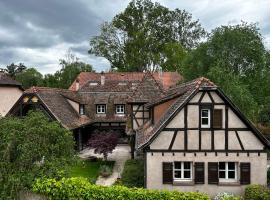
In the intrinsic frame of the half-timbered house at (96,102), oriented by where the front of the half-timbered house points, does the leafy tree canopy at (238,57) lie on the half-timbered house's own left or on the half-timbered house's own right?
on the half-timbered house's own left

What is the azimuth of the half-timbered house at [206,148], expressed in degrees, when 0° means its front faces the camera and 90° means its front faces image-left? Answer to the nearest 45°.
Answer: approximately 0°

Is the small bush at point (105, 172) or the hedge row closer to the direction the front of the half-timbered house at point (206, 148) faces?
the hedge row

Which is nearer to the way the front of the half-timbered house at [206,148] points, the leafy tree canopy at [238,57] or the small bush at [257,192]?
the small bush

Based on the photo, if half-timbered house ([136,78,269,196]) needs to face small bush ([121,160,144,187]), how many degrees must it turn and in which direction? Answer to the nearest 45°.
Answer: approximately 90° to its right

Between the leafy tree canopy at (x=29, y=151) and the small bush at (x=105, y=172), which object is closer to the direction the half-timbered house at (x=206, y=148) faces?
the leafy tree canopy

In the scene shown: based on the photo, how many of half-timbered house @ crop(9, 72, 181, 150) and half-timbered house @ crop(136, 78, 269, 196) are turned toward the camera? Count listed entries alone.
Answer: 2

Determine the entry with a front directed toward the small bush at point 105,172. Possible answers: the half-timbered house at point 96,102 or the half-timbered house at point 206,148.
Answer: the half-timbered house at point 96,102

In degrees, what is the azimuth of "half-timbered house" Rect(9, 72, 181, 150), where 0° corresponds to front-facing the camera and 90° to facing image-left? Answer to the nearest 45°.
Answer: approximately 0°

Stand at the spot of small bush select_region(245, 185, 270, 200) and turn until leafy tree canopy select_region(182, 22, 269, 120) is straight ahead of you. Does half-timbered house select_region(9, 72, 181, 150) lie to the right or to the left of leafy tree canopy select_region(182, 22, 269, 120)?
left
